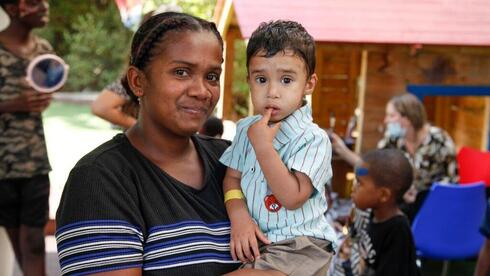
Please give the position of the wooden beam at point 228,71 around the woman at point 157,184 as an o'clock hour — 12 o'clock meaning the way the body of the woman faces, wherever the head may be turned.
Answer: The wooden beam is roughly at 8 o'clock from the woman.

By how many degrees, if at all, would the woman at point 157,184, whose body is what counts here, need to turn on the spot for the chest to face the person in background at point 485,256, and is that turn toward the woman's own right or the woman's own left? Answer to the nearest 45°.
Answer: approximately 90° to the woman's own left

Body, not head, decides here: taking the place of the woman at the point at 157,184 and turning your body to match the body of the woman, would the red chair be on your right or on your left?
on your left
